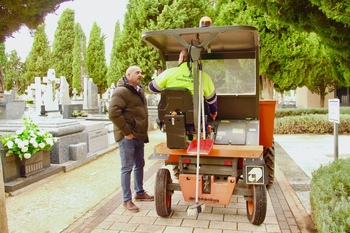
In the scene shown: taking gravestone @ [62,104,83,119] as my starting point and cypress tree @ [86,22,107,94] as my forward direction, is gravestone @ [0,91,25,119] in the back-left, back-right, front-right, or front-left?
back-left

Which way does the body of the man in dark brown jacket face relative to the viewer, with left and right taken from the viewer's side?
facing the viewer and to the right of the viewer

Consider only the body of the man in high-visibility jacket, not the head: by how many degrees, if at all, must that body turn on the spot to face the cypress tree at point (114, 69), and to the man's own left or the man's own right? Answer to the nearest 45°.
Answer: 0° — they already face it

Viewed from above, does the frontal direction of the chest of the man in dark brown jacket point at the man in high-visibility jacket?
yes

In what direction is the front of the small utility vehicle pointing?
away from the camera

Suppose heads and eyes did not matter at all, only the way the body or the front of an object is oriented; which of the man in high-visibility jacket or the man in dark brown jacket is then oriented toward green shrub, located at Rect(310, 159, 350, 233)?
the man in dark brown jacket

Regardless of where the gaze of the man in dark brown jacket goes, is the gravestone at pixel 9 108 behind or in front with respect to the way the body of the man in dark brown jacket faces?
behind

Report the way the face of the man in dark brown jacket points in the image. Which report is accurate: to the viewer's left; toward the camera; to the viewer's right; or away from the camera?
to the viewer's right

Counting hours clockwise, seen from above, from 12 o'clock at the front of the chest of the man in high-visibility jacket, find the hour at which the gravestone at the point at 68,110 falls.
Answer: The gravestone is roughly at 11 o'clock from the man in high-visibility jacket.

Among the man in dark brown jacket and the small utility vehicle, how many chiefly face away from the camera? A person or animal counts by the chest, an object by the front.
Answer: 1

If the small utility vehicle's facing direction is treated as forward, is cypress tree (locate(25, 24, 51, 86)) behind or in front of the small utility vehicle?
in front

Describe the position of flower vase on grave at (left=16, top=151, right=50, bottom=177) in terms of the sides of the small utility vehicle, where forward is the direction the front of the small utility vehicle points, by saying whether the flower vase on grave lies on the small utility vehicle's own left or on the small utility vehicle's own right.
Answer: on the small utility vehicle's own left

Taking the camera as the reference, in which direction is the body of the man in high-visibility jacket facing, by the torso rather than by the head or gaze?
away from the camera

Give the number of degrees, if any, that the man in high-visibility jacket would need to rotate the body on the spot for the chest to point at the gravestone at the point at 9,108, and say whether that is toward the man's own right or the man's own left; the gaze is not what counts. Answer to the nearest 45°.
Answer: approximately 45° to the man's own left

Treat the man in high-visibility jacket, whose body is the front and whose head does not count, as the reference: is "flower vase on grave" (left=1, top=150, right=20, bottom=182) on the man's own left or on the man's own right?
on the man's own left

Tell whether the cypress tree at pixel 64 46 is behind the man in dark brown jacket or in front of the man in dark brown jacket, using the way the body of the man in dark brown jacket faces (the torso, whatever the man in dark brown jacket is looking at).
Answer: behind

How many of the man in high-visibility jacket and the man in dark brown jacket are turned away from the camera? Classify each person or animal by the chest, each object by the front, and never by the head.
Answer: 1
